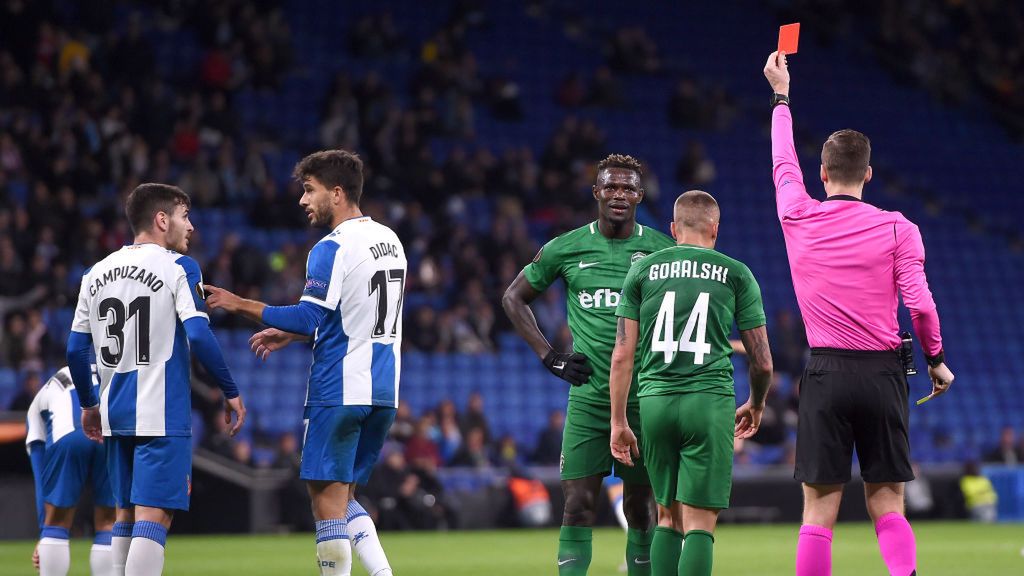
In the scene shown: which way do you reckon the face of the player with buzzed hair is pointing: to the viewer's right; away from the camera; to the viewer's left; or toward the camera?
away from the camera

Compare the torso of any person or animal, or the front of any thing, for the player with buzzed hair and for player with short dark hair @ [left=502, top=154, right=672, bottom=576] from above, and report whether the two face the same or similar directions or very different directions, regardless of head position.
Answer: very different directions

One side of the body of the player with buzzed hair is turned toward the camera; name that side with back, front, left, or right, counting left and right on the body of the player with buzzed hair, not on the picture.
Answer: back

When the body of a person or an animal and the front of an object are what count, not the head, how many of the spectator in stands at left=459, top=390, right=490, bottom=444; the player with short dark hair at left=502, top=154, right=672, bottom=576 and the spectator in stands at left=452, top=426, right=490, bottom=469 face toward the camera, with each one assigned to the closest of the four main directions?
3

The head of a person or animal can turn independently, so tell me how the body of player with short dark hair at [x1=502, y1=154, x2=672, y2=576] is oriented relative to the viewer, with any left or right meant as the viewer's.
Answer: facing the viewer

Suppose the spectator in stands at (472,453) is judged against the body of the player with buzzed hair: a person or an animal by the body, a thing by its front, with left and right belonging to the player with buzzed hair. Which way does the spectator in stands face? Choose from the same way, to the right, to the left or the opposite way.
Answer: the opposite way

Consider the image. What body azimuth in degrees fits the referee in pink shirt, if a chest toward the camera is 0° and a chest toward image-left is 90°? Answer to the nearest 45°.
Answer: approximately 180°

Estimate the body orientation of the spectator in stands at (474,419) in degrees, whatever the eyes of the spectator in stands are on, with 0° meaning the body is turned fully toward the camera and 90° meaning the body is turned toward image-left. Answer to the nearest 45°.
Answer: approximately 0°

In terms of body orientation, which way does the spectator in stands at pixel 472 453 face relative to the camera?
toward the camera

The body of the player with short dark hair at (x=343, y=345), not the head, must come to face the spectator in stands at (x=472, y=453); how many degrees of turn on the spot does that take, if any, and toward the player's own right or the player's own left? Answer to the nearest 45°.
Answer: approximately 45° to the player's own right

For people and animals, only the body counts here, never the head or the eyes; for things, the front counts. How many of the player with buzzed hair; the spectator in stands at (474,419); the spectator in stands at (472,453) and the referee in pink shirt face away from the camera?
2

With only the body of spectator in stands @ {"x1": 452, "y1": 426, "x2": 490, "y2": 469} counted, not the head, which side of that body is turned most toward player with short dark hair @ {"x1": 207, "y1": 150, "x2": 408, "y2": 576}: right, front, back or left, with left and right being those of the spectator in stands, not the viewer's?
front

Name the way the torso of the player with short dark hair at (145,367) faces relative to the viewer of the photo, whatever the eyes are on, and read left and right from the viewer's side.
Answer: facing away from the viewer and to the right of the viewer

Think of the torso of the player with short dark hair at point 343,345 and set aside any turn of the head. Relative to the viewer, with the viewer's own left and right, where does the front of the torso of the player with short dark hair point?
facing away from the viewer and to the left of the viewer
